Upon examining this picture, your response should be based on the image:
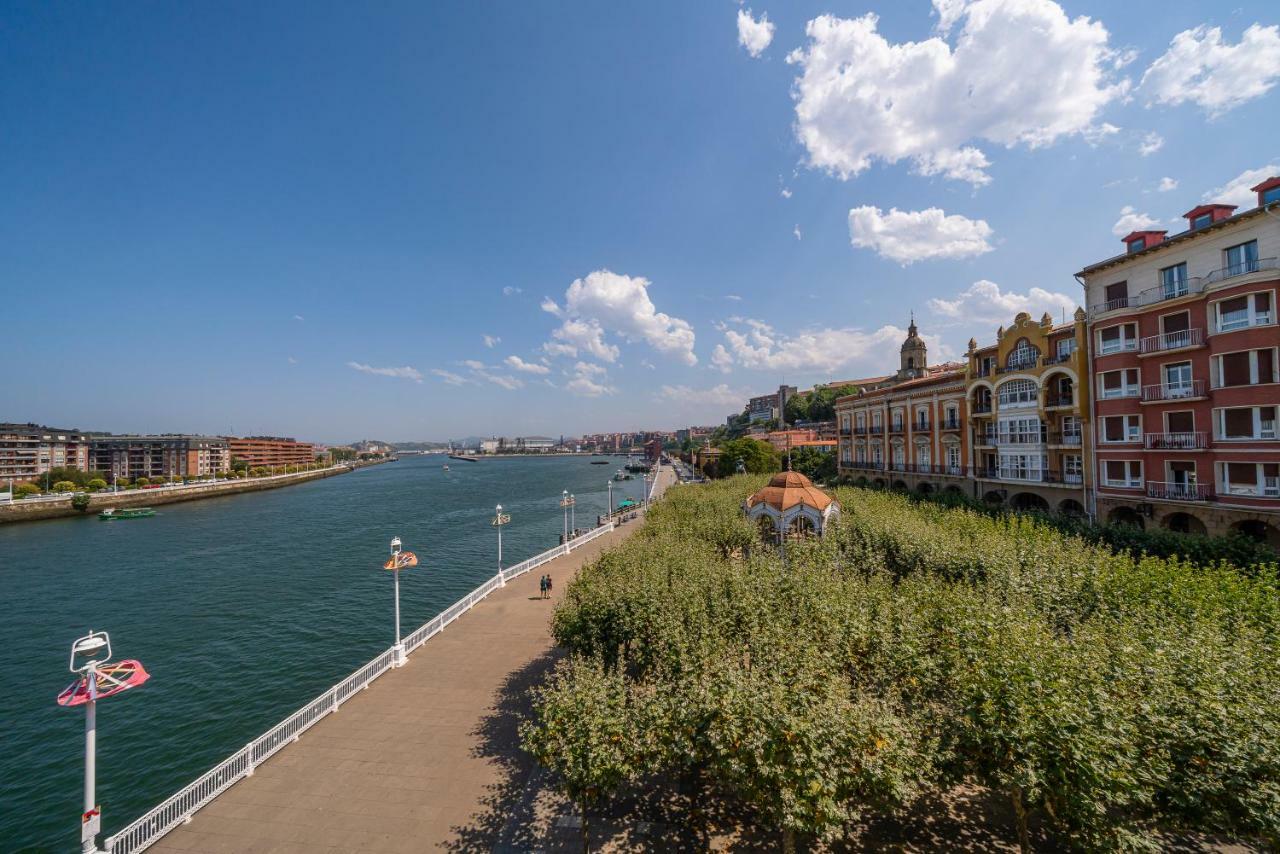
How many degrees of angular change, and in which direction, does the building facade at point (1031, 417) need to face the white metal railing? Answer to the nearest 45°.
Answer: approximately 45° to its left

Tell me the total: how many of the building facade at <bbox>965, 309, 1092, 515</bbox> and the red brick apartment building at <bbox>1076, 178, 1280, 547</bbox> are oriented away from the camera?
0

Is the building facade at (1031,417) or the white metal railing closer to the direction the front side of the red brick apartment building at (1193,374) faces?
the white metal railing

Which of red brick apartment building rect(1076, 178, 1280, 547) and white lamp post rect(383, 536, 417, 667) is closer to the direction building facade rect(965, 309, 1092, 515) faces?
the white lamp post

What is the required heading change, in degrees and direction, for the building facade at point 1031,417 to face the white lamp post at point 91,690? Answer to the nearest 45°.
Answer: approximately 45° to its left

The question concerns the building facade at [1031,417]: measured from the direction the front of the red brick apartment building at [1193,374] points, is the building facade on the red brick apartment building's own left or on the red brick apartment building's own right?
on the red brick apartment building's own right

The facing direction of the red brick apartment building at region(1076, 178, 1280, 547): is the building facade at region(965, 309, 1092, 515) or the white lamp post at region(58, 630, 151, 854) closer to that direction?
the white lamp post

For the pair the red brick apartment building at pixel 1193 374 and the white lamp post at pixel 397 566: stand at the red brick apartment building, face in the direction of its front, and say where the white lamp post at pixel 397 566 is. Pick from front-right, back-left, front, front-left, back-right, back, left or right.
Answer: front

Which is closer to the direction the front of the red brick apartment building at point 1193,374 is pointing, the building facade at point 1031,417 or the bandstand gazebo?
the bandstand gazebo

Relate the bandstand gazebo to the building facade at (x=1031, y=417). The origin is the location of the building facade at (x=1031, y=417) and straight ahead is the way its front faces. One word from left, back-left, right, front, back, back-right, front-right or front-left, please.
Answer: front

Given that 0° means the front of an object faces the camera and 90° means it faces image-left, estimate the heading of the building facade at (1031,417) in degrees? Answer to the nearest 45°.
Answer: approximately 45°

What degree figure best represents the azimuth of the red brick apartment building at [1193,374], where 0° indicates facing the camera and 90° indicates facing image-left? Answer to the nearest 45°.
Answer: approximately 45°

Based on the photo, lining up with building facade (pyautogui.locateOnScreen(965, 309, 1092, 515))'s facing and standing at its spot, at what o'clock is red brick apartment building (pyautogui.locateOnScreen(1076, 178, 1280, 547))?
The red brick apartment building is roughly at 9 o'clock from the building facade.

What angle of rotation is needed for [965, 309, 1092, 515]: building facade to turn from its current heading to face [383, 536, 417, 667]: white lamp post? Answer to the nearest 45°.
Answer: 0° — it already faces it

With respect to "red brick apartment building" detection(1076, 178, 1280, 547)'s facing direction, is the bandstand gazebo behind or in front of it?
in front

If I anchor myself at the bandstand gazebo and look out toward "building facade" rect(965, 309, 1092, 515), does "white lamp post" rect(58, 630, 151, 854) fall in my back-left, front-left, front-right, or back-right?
back-right
